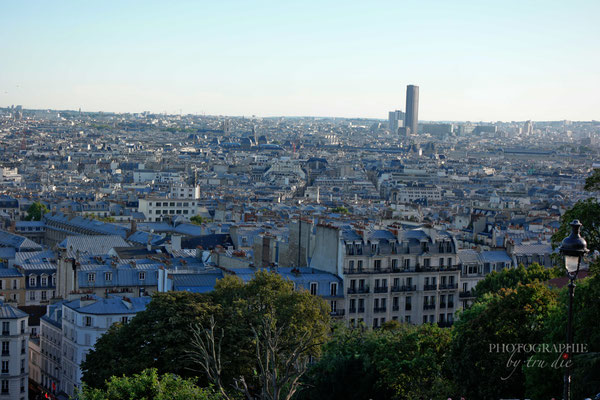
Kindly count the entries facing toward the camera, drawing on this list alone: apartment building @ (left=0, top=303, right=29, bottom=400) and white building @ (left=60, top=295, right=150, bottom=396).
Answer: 2

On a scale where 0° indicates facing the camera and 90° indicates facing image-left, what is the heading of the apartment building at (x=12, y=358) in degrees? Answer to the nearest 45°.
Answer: approximately 0°

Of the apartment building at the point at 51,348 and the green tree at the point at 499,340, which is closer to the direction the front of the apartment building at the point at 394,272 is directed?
the green tree

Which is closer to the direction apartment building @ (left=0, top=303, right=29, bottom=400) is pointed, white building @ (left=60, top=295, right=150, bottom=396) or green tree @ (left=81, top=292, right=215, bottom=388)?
the green tree

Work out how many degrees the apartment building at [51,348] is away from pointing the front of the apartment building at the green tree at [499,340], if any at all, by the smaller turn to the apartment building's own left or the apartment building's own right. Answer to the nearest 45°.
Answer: approximately 90° to the apartment building's own left

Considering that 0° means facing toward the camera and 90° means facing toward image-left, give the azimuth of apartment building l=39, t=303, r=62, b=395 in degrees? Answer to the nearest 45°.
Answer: approximately 45°

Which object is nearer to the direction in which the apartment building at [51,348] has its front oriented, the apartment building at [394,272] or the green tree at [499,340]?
the green tree

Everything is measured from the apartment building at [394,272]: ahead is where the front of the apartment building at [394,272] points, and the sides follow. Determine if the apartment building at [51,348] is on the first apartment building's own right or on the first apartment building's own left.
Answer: on the first apartment building's own right
